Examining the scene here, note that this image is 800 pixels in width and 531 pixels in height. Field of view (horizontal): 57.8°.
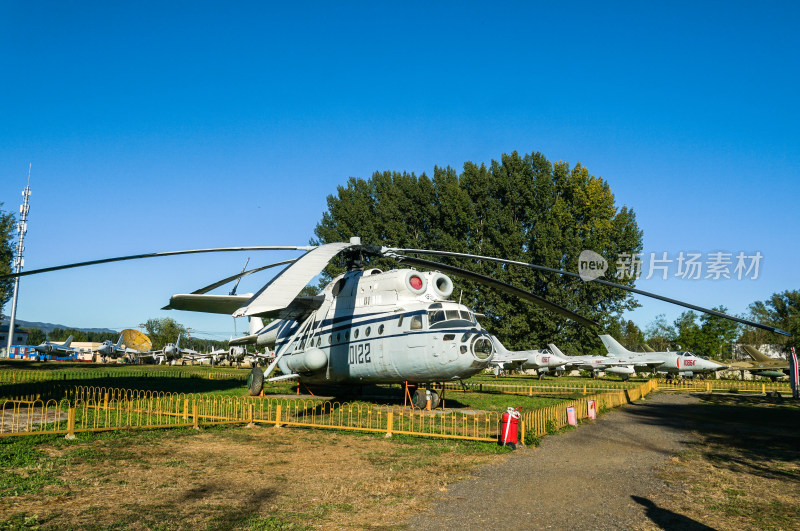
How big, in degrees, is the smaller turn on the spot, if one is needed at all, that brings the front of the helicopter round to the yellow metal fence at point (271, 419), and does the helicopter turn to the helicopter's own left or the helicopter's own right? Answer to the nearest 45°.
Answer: approximately 90° to the helicopter's own right

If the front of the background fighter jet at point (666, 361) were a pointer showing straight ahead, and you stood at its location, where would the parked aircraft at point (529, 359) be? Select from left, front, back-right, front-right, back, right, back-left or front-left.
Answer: back-right

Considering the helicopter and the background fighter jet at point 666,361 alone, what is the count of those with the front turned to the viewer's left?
0

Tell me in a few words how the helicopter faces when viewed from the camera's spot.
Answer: facing the viewer and to the right of the viewer

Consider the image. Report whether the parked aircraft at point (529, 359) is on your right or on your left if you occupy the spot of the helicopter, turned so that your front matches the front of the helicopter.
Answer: on your left

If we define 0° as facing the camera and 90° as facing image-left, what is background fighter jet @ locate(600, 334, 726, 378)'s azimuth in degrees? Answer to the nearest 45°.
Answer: approximately 270°

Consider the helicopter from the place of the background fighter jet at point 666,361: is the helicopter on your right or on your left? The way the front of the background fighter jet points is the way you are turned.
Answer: on your right

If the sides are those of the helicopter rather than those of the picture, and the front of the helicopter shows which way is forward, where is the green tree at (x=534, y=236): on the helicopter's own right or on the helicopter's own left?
on the helicopter's own left
